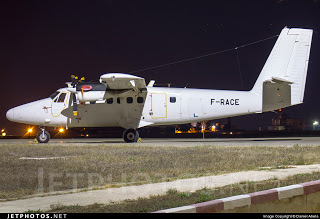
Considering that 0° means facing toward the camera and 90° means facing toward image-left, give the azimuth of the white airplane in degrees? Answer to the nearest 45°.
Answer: approximately 90°
